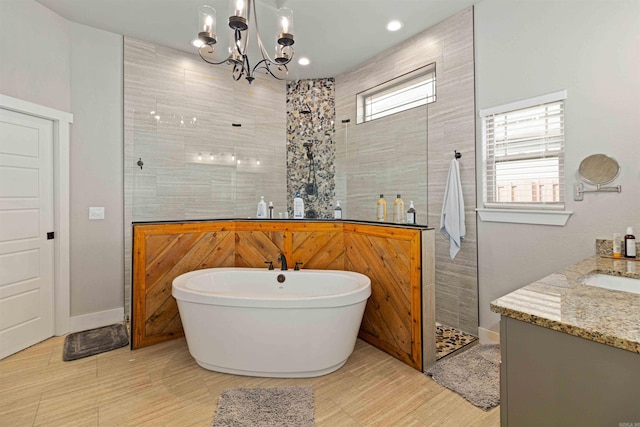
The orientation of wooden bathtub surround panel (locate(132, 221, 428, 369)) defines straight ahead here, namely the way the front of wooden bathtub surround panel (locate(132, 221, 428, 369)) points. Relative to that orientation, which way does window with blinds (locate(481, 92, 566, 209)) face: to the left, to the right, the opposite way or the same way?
to the right

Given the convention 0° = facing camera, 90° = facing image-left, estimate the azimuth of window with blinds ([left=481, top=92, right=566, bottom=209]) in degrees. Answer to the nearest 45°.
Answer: approximately 45°

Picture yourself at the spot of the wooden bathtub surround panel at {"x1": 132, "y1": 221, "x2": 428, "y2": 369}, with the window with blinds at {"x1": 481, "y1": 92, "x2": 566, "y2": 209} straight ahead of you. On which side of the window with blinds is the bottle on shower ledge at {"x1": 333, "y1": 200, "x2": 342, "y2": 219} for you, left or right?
left

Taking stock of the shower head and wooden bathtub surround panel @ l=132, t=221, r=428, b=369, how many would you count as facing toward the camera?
2

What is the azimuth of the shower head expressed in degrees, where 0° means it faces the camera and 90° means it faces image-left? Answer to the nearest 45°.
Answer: approximately 0°
